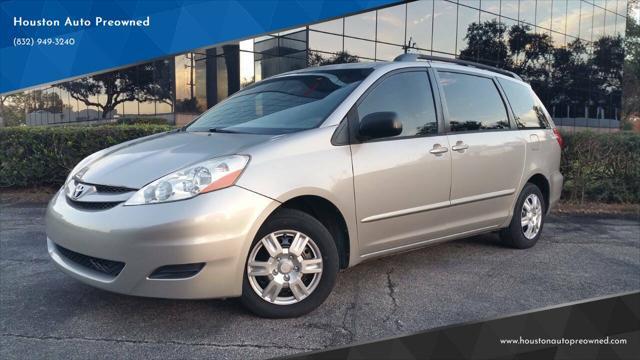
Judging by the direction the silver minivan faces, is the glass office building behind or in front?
behind

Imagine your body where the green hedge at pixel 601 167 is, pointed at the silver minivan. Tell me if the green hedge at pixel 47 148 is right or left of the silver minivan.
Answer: right

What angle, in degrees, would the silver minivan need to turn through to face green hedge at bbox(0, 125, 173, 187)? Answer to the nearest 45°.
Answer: approximately 90° to its right

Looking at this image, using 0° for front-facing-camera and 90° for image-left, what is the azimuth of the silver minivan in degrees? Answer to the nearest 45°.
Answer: approximately 45°

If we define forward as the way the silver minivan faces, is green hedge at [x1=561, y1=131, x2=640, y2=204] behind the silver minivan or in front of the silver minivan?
behind
